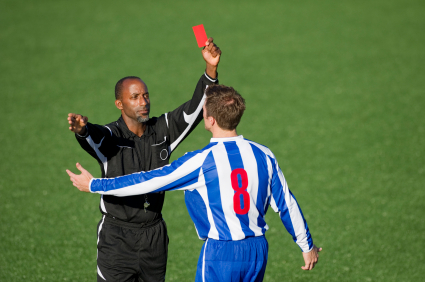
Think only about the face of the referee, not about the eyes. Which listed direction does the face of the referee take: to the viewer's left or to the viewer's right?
to the viewer's right

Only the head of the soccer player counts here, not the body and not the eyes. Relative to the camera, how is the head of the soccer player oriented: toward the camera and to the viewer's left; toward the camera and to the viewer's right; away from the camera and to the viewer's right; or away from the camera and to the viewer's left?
away from the camera and to the viewer's left

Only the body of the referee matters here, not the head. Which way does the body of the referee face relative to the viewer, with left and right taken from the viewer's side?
facing the viewer and to the right of the viewer

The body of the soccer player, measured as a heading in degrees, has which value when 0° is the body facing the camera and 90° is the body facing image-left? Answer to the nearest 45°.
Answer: approximately 135°

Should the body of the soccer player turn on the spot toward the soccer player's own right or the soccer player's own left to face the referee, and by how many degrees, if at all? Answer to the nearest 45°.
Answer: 0° — they already face them

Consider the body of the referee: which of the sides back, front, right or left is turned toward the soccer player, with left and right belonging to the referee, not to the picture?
front

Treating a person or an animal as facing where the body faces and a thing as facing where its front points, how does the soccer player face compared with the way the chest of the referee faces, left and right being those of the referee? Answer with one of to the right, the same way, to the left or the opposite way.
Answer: the opposite way
